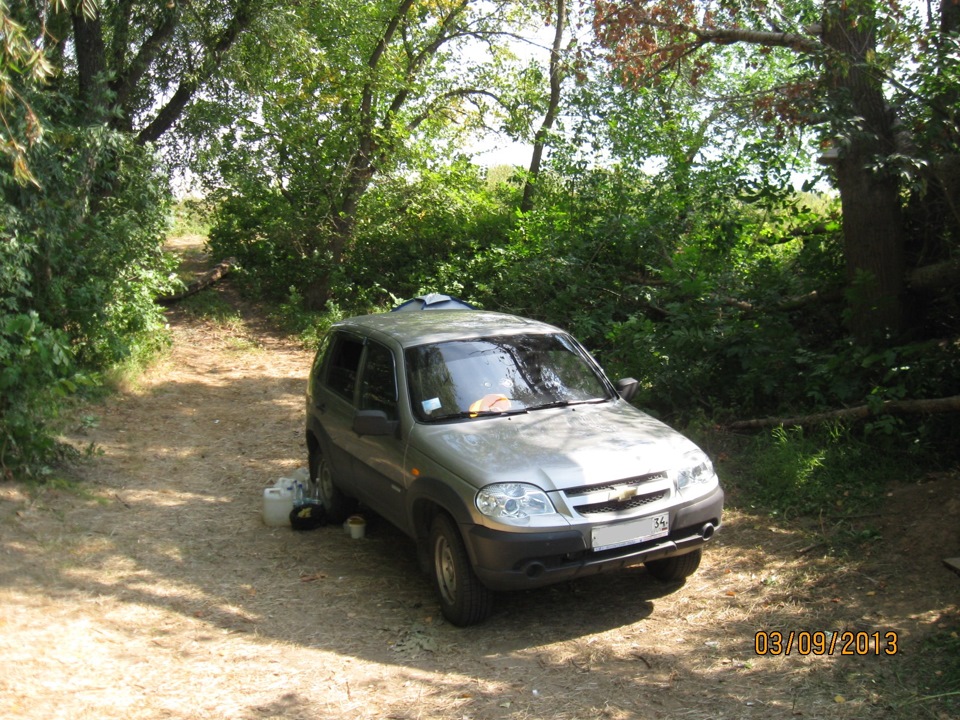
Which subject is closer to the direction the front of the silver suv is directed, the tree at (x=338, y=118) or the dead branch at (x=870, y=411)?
the dead branch

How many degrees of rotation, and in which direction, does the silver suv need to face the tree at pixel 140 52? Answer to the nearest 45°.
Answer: approximately 180°

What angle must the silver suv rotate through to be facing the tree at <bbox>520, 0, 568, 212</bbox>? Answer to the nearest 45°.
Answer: approximately 135° to its left

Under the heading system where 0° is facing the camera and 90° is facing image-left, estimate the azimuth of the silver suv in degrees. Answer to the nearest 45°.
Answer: approximately 315°

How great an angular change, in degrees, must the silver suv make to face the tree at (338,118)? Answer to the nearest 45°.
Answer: approximately 135° to its left

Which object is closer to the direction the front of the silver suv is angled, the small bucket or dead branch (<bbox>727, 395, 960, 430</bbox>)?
the dead branch

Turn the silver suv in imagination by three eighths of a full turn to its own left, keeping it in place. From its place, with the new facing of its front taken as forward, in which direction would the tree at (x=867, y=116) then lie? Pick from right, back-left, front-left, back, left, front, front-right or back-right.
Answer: front-right
